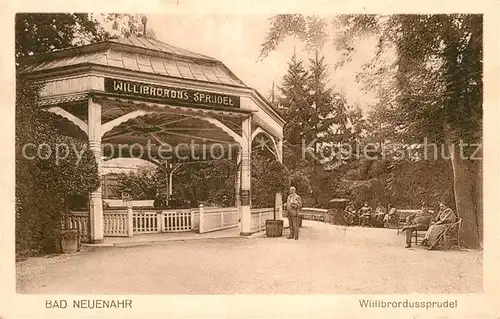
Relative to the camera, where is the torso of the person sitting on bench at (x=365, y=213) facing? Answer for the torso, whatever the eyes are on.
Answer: toward the camera

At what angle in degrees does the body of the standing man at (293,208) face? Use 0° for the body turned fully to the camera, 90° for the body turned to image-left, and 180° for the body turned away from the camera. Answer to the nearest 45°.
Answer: approximately 0°

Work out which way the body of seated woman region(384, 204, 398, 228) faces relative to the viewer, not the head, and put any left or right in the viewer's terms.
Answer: facing the viewer and to the left of the viewer

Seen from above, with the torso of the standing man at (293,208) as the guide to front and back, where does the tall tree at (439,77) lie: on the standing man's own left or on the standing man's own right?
on the standing man's own left

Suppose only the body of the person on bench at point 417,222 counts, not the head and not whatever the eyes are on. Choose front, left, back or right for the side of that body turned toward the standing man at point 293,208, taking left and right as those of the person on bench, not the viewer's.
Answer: front

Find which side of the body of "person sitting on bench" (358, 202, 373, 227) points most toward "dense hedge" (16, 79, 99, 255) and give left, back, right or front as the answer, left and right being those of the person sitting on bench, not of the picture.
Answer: front

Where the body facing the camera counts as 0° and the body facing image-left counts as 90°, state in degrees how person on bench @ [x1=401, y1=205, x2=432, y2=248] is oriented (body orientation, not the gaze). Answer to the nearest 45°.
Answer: approximately 90°
